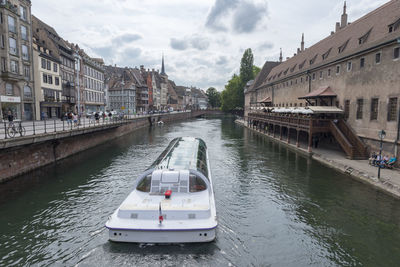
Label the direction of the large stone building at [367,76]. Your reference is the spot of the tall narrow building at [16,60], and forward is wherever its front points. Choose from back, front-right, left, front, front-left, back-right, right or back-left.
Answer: front

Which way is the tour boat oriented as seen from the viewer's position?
away from the camera

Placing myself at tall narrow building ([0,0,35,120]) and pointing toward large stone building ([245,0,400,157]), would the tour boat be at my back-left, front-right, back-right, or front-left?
front-right

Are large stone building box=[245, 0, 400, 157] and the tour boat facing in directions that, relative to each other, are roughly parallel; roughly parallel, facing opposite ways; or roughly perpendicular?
roughly perpendicular

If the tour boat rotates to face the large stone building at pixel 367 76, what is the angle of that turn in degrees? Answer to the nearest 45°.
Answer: approximately 45° to its right

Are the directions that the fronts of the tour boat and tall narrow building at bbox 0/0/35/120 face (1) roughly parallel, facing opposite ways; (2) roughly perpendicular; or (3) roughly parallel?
roughly perpendicular

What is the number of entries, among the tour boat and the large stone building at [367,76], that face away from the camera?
1

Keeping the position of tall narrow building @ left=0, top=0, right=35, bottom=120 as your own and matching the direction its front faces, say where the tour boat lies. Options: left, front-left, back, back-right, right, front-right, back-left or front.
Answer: front-right

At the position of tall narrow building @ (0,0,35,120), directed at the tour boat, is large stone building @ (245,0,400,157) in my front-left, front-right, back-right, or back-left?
front-left

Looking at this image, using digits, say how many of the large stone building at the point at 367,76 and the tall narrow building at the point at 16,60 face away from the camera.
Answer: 0

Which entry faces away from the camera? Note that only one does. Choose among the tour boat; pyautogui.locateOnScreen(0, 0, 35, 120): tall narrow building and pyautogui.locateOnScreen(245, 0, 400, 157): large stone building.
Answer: the tour boat

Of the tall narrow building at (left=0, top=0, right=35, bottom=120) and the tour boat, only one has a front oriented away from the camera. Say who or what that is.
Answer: the tour boat

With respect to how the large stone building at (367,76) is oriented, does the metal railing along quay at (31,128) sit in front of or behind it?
in front

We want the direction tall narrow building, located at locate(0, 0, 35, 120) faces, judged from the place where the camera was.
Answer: facing the viewer and to the right of the viewer

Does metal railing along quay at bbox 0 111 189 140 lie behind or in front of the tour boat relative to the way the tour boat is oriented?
in front
